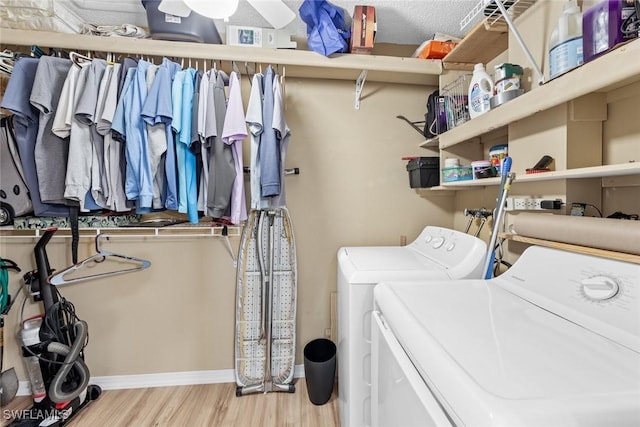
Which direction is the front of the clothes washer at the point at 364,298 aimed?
to the viewer's left

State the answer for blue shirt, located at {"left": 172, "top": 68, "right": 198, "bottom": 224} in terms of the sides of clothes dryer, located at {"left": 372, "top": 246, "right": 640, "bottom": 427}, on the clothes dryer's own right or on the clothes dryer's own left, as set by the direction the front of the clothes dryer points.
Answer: on the clothes dryer's own right

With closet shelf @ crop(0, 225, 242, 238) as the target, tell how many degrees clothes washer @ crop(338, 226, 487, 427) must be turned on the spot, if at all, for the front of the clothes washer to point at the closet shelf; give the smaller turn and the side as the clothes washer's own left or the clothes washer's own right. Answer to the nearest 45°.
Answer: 0° — it already faces it

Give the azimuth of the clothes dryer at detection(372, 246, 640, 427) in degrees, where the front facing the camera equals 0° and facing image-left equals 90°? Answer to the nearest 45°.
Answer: approximately 45°
